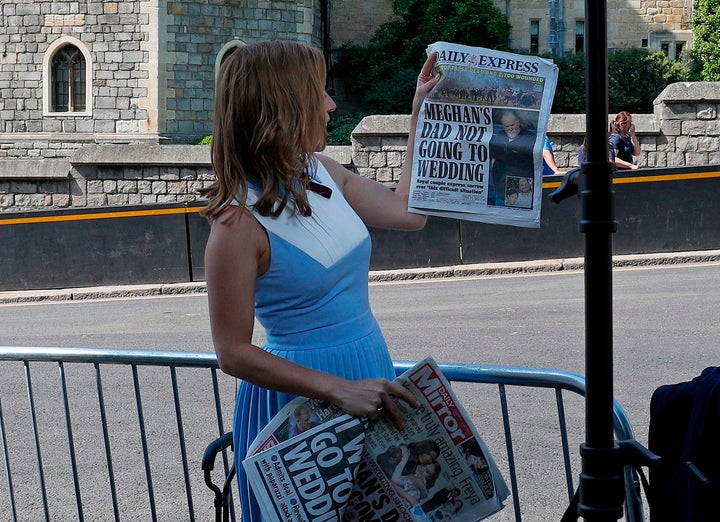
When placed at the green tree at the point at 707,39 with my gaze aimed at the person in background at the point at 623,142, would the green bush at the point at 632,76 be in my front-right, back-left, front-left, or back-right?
front-right

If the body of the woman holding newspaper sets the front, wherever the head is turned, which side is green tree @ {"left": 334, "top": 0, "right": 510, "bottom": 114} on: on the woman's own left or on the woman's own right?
on the woman's own left
